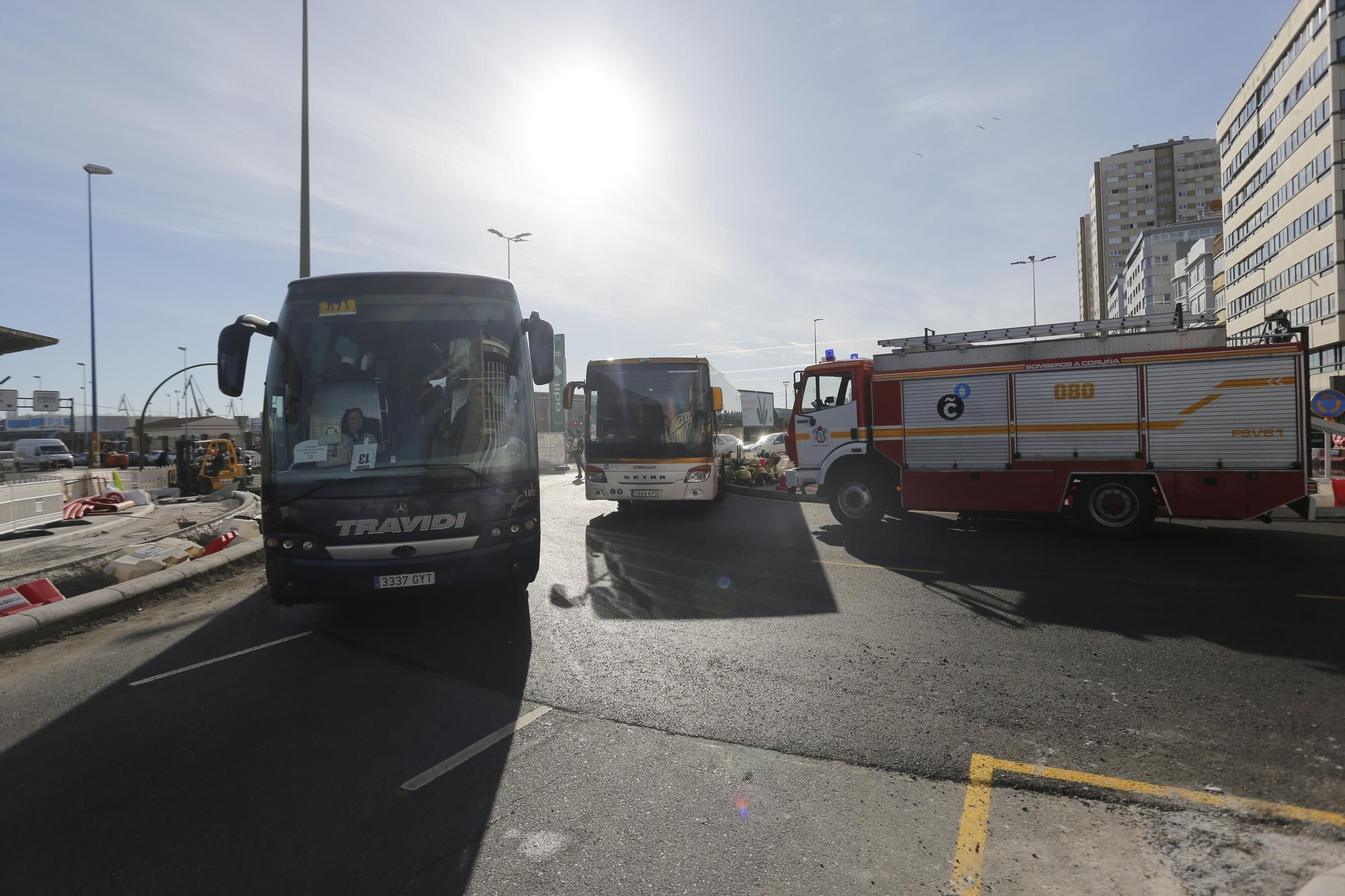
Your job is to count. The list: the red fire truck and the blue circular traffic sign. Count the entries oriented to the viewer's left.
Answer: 1

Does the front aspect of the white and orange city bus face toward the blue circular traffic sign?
no

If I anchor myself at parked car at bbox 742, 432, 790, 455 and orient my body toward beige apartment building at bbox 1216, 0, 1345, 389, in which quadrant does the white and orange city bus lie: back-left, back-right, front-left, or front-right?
back-right

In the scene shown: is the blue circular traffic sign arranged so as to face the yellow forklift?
no

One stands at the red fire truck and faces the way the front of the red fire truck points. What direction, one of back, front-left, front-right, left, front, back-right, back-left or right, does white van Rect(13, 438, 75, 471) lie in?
front

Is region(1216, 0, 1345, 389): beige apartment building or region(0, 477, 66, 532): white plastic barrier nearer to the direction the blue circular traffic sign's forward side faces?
the white plastic barrier

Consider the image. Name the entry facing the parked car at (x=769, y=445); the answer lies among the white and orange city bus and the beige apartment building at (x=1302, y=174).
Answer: the beige apartment building

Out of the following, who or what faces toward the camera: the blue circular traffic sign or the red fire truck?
the blue circular traffic sign

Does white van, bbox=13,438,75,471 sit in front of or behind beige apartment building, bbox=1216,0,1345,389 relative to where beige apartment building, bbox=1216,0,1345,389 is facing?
in front

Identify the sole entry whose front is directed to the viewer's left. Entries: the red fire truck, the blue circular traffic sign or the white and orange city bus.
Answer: the red fire truck

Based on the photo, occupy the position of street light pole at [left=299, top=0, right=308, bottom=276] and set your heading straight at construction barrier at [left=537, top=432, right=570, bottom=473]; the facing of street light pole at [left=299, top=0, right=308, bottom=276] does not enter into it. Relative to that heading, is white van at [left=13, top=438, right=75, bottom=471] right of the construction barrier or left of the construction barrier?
left

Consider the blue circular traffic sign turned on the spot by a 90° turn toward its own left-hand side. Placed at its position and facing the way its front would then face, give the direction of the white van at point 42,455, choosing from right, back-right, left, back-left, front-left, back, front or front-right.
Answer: back

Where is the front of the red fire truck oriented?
to the viewer's left

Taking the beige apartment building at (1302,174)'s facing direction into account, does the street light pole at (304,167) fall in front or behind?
in front

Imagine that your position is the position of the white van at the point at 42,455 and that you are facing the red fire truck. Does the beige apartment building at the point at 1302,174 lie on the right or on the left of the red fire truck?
left

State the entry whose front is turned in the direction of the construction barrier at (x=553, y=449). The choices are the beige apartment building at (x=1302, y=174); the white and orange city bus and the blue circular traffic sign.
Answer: the beige apartment building

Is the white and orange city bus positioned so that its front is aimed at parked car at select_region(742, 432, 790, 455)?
no

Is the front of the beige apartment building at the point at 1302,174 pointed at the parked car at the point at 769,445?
yes

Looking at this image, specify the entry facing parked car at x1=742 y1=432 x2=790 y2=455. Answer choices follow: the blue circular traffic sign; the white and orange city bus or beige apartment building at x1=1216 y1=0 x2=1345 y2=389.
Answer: the beige apartment building

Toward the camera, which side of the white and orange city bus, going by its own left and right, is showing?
front

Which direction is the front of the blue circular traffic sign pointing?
toward the camera

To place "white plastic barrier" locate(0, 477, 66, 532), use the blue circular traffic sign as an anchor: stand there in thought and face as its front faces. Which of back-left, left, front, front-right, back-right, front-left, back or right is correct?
front-right

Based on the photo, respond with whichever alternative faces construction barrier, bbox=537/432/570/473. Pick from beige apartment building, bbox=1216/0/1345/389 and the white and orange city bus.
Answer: the beige apartment building

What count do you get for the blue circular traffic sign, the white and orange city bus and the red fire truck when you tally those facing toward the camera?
2
